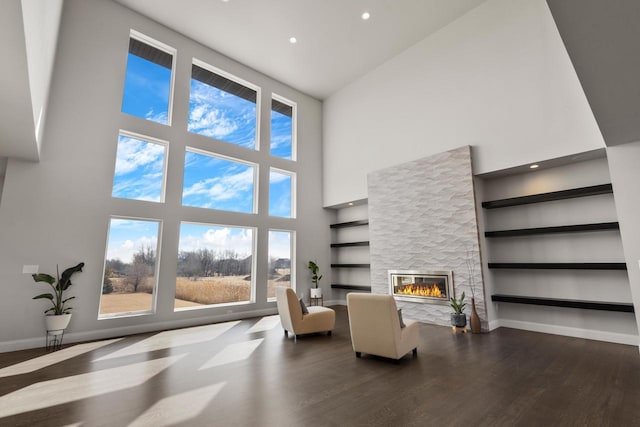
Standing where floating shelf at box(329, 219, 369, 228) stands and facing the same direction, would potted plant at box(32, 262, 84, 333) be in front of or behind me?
in front

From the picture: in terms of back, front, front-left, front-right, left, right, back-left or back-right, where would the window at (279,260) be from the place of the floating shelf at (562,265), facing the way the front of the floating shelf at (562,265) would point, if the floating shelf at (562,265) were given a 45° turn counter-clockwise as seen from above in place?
back-right

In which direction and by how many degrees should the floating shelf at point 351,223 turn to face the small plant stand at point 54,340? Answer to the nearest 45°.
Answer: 0° — it already faces it

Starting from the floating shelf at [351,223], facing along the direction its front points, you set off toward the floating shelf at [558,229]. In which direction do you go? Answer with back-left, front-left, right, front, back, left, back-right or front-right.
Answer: left

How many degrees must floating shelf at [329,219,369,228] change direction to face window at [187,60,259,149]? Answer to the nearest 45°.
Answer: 0° — it already faces it

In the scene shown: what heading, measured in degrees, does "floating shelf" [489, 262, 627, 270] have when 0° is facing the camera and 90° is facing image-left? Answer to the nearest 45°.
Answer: approximately 0°

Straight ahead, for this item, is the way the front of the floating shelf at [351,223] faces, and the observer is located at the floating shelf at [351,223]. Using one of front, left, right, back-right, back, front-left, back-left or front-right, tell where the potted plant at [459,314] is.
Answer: left

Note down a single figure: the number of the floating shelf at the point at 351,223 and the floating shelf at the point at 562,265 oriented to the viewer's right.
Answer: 0

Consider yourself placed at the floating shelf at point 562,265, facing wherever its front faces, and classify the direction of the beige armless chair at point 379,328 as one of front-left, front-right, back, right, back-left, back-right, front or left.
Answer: front-right

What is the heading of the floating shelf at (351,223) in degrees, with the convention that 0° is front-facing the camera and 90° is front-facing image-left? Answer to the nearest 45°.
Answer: approximately 45°

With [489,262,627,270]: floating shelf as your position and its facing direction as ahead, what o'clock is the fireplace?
The fireplace is roughly at 3 o'clock from the floating shelf.

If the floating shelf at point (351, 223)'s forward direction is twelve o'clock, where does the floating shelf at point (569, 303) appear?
the floating shelf at point (569, 303) is roughly at 9 o'clock from the floating shelf at point (351, 223).
